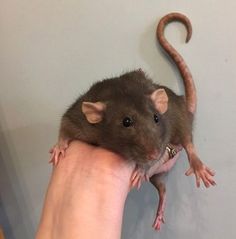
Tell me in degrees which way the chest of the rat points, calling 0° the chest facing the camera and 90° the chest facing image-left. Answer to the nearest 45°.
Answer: approximately 0°
